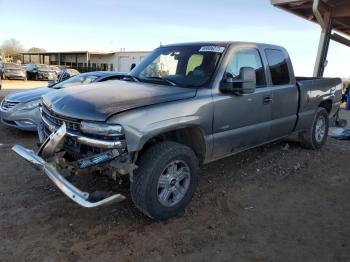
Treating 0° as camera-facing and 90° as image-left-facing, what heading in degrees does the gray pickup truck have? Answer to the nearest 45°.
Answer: approximately 45°
